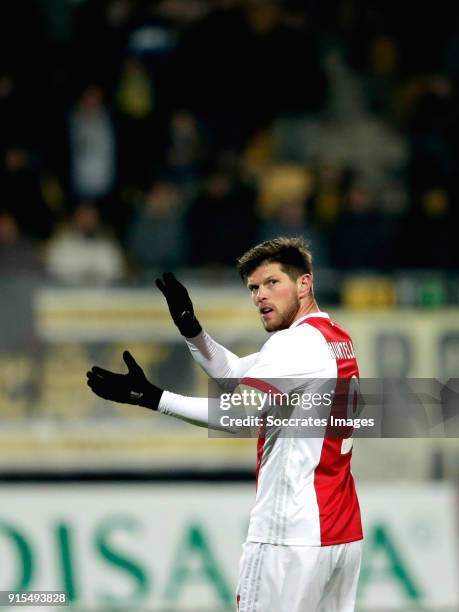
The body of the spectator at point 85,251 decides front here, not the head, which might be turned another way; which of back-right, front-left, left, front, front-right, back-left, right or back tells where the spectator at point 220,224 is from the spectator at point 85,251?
left

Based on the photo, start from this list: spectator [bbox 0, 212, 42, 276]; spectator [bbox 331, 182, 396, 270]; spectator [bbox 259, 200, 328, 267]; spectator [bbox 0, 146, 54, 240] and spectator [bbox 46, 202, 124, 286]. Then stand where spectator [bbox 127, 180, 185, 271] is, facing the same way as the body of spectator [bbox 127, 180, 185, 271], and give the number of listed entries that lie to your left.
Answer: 2

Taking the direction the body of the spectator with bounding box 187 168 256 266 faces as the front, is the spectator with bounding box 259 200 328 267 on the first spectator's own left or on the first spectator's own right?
on the first spectator's own left

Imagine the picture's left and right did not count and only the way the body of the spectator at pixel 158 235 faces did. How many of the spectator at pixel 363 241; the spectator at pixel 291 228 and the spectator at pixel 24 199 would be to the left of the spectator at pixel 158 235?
2

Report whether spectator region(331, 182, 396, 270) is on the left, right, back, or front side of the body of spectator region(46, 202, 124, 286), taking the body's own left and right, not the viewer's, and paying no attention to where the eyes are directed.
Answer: left

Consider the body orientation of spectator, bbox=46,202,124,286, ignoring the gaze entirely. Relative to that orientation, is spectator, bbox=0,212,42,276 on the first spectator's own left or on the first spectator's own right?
on the first spectator's own right

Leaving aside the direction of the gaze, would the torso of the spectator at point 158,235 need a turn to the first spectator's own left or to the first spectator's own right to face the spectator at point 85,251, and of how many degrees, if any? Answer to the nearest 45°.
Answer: approximately 90° to the first spectator's own right

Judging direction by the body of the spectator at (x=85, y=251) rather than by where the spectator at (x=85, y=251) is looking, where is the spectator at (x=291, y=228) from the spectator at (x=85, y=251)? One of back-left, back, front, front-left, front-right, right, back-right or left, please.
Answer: left

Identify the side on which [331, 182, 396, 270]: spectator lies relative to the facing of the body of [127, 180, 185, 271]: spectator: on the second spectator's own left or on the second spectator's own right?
on the second spectator's own left

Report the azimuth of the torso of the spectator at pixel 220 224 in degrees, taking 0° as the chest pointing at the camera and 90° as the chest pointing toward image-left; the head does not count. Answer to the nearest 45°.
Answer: approximately 0°

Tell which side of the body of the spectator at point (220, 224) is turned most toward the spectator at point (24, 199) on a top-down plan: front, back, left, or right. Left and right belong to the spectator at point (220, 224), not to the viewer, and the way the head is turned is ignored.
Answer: right
